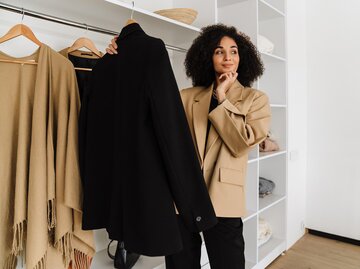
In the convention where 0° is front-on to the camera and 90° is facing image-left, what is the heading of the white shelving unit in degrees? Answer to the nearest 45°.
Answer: approximately 315°
